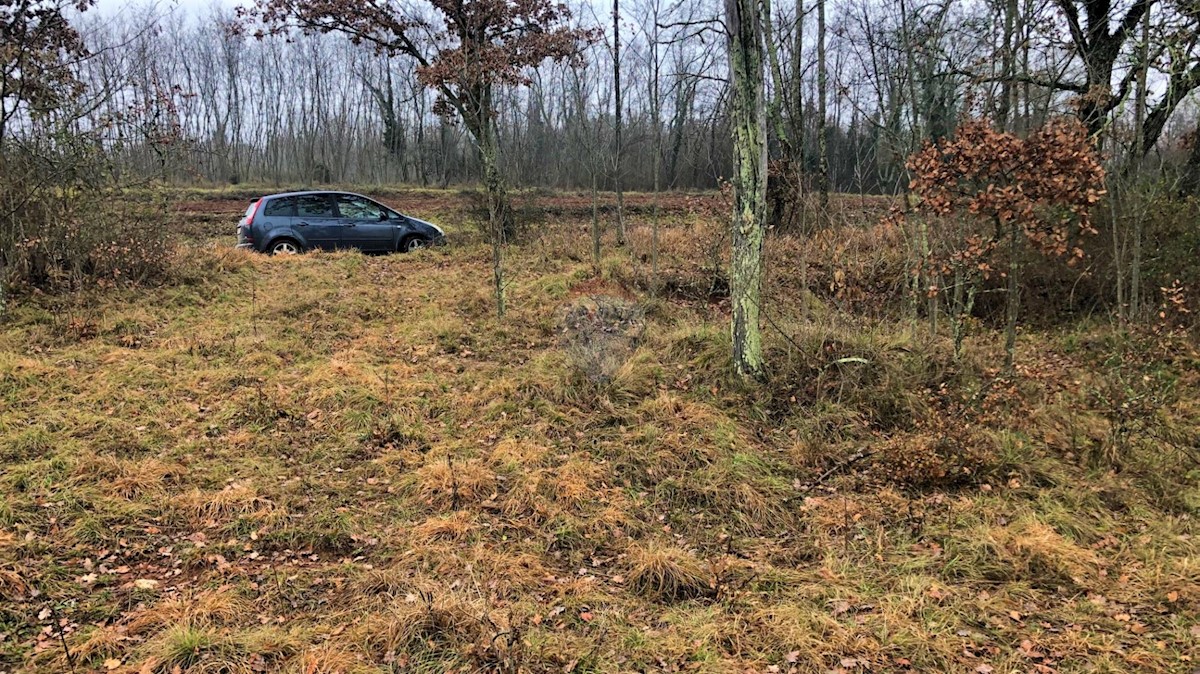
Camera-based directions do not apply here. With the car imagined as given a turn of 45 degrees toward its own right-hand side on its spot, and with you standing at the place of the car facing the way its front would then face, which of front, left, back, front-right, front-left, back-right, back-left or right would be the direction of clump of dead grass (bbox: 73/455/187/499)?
front-right

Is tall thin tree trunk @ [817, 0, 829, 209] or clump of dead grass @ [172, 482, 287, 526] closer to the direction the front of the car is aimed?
the tall thin tree trunk

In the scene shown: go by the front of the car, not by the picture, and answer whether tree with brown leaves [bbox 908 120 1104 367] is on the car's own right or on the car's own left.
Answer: on the car's own right

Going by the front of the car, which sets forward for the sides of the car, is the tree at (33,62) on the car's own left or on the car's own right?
on the car's own right

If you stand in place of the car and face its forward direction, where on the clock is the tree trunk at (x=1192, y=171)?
The tree trunk is roughly at 1 o'clock from the car.

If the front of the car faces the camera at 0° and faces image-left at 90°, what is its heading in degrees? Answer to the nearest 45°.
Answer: approximately 270°

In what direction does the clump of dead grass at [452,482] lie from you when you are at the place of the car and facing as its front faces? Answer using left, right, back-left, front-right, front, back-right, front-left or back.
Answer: right

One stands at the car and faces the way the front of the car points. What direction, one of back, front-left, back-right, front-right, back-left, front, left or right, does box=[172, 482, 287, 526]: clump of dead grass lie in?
right

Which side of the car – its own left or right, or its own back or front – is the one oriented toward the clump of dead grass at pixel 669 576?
right
